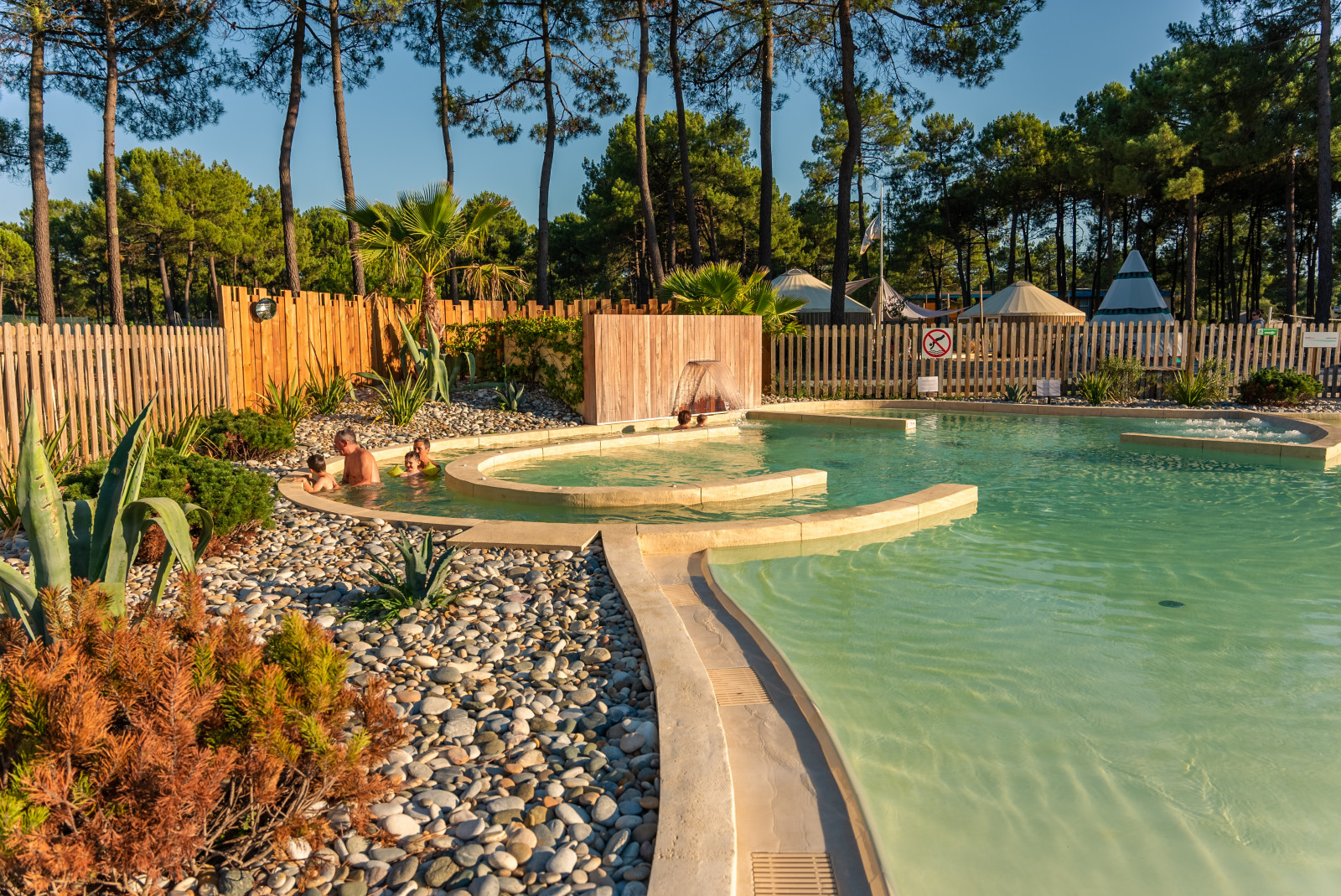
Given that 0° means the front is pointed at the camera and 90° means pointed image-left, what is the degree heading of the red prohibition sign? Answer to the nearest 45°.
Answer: approximately 0°

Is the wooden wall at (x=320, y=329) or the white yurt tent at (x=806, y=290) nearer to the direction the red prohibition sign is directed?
the wooden wall

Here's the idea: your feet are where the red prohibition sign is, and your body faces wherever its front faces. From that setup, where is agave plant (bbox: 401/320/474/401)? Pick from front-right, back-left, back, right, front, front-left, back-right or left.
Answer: front-right

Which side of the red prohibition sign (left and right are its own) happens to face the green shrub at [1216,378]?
left

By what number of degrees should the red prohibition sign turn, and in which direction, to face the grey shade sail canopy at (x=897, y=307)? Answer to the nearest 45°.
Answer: approximately 180°

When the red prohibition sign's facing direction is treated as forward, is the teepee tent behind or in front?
behind

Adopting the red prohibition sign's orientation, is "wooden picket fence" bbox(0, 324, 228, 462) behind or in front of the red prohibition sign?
in front

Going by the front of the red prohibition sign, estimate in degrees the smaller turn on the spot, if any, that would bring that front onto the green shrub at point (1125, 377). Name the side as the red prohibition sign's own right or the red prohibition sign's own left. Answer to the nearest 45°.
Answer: approximately 90° to the red prohibition sign's own left

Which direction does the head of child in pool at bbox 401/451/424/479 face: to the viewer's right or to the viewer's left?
to the viewer's left

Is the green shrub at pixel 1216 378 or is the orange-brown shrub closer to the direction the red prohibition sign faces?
the orange-brown shrub

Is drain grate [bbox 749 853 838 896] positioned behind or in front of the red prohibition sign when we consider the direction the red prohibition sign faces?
in front

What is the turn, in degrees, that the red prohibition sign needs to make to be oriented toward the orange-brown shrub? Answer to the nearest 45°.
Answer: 0° — it already faces it

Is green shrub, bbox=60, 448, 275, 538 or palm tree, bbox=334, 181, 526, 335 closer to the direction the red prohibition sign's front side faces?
the green shrub

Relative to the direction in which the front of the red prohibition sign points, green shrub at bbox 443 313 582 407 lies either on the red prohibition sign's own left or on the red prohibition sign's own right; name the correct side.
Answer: on the red prohibition sign's own right
